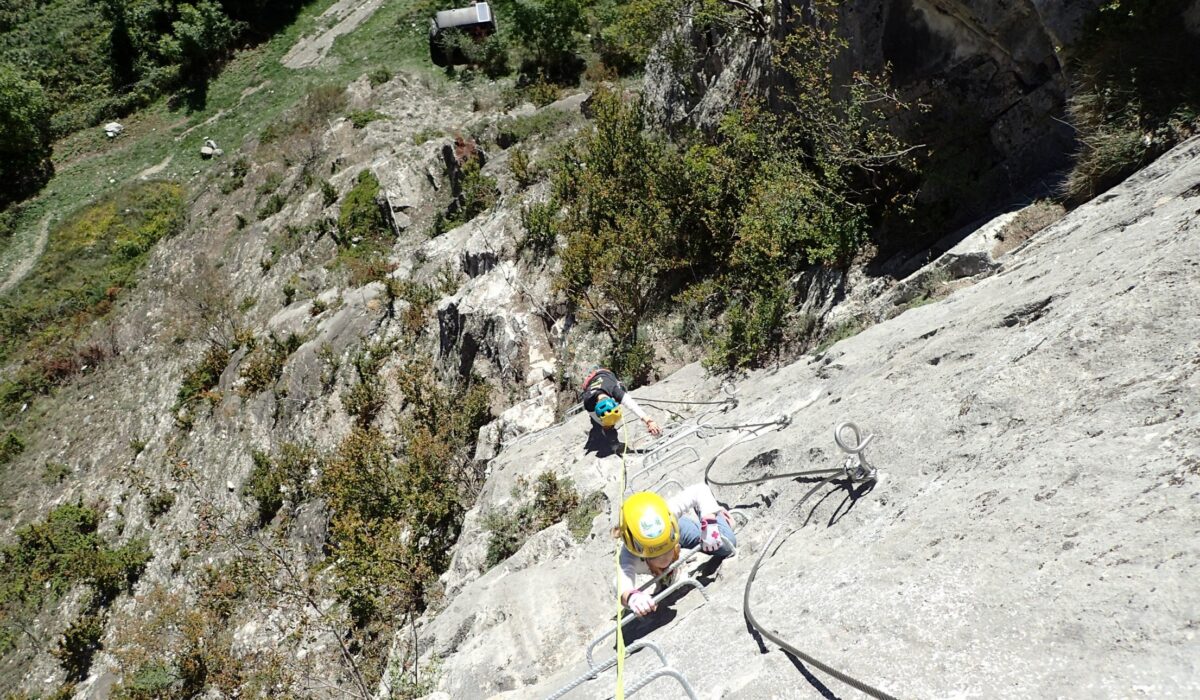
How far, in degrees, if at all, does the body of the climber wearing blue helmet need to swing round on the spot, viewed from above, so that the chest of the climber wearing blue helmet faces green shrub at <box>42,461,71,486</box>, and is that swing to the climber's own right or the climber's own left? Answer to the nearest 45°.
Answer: approximately 180°

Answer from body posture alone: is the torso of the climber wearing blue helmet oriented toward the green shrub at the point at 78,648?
no

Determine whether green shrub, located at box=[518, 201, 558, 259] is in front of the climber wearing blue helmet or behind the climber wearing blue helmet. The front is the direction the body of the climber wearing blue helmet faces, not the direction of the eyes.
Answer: behind

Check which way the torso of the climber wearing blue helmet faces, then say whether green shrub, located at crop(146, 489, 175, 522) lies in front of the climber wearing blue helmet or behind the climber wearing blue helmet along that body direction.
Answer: behind

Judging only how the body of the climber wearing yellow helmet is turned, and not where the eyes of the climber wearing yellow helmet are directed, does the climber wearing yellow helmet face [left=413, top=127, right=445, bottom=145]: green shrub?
no

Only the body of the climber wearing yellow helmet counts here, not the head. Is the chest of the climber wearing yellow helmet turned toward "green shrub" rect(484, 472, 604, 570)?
no

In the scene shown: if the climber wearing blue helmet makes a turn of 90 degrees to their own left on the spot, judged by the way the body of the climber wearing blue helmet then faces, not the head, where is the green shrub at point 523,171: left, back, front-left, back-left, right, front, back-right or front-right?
front-left

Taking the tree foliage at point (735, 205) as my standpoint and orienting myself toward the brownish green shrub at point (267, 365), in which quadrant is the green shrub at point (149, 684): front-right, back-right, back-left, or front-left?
front-left

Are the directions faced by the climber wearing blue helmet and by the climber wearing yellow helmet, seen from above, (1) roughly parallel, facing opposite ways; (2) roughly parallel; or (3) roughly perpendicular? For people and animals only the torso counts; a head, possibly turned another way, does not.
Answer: roughly parallel

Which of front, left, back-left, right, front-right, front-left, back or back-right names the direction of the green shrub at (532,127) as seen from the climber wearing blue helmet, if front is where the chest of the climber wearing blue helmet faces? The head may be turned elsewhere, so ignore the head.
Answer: back-left

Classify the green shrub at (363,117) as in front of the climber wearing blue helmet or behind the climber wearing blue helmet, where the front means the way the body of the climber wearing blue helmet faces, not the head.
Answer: behind

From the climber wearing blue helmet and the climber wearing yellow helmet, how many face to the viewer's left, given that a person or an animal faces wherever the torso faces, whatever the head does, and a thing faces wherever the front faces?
0

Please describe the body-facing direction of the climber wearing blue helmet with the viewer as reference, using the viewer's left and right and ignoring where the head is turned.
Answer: facing the viewer and to the right of the viewer
